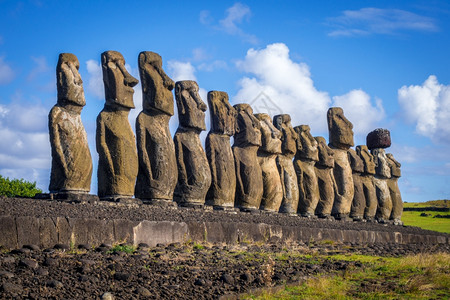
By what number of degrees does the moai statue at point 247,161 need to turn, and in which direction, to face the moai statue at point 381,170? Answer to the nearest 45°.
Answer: approximately 90° to its left

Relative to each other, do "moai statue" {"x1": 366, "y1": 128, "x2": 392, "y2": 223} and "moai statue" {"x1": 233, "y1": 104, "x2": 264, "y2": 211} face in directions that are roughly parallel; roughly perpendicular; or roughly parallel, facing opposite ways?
roughly parallel

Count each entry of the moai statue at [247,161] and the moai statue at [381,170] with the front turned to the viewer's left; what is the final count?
0

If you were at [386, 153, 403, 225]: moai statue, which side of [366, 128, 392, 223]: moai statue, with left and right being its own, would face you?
left

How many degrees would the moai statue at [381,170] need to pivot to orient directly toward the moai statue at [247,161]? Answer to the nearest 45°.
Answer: approximately 45° to its right
